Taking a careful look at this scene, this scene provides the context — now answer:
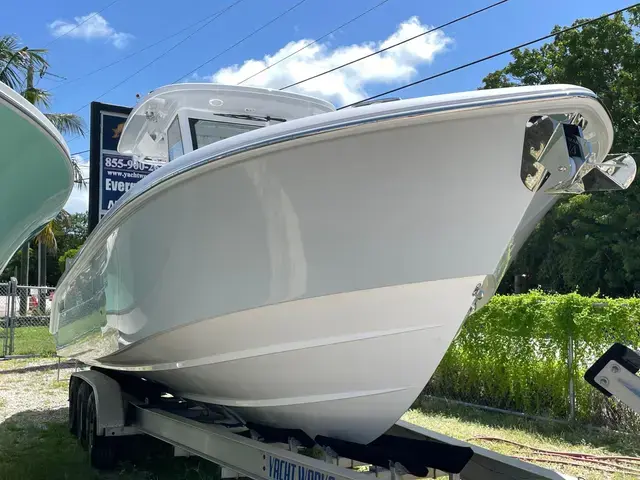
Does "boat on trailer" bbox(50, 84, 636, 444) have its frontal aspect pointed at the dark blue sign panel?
no

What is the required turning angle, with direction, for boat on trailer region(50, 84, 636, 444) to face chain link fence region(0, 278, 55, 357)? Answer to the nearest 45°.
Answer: approximately 180°

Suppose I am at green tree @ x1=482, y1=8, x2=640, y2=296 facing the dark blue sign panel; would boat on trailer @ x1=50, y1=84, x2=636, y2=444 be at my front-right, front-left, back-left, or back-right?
front-left

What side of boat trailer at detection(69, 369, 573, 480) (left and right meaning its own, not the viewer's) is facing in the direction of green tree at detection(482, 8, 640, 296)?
left

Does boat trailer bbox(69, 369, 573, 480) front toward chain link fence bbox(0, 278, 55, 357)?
no

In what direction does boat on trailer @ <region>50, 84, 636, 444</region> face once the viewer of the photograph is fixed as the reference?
facing the viewer and to the right of the viewer

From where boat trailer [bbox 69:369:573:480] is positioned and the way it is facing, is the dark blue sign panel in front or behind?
behind

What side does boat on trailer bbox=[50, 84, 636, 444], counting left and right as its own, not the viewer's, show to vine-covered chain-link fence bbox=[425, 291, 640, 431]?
left
